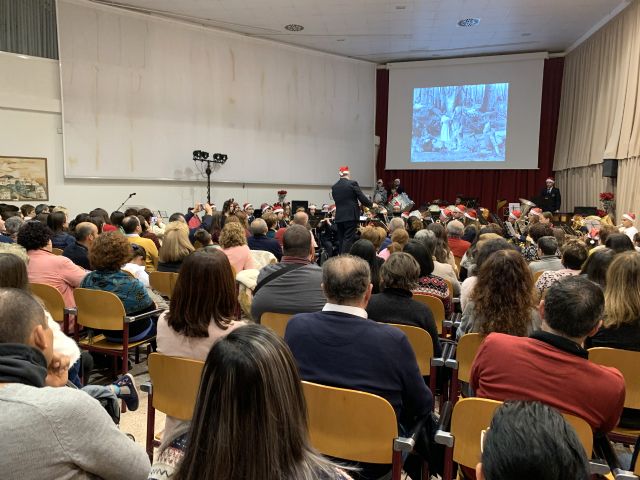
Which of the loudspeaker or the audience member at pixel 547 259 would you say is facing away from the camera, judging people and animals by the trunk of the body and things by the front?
the audience member

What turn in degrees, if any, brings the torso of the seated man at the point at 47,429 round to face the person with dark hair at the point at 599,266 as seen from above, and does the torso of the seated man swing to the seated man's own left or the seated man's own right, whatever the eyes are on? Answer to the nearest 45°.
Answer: approximately 45° to the seated man's own right

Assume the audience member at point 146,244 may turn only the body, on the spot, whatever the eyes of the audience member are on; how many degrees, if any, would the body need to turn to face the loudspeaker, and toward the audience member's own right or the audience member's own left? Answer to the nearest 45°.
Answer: approximately 45° to the audience member's own right

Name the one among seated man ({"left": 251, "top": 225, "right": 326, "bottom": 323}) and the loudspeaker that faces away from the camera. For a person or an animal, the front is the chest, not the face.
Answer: the seated man

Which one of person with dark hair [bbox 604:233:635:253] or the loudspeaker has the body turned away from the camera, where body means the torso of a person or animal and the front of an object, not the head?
the person with dark hair

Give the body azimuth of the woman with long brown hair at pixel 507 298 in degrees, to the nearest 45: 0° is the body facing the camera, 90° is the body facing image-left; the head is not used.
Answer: approximately 180°

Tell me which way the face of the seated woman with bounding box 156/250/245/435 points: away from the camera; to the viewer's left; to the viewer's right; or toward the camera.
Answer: away from the camera

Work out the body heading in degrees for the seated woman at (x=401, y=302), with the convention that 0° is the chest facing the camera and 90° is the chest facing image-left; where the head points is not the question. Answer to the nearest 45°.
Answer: approximately 180°

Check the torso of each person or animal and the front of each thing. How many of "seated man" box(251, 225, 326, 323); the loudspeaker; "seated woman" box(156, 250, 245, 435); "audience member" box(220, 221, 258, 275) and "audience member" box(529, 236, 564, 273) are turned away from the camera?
4

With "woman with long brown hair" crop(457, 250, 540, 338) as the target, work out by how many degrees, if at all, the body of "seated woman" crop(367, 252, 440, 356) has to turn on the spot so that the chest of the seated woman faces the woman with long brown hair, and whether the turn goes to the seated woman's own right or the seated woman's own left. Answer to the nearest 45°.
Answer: approximately 90° to the seated woman's own right

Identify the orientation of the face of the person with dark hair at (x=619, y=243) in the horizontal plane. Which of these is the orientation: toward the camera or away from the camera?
away from the camera

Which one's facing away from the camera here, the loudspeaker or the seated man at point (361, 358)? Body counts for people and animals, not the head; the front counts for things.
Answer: the seated man

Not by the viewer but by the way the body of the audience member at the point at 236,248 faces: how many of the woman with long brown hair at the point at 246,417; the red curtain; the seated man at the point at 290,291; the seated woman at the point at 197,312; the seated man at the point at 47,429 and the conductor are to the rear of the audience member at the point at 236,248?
4

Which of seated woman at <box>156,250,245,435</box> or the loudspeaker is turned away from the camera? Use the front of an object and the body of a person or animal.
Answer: the seated woman

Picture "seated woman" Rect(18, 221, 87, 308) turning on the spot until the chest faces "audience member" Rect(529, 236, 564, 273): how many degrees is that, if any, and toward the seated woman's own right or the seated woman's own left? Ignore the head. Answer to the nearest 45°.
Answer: approximately 45° to the seated woman's own right

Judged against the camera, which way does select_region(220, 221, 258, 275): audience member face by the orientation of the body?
away from the camera

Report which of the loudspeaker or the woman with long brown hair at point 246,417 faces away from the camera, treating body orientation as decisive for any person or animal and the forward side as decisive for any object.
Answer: the woman with long brown hair
